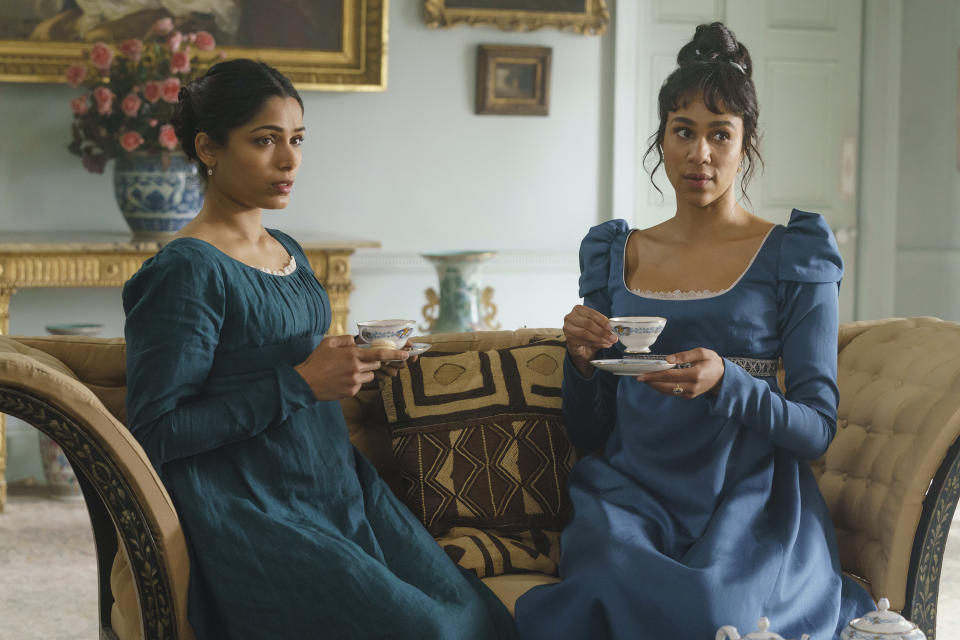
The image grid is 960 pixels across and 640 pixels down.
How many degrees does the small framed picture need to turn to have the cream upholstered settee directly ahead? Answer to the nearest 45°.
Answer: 0° — it already faces it

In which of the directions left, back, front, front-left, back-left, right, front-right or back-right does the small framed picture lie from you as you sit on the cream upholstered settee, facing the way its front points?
back

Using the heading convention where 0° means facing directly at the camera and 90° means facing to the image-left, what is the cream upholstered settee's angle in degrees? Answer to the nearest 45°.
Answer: approximately 0°

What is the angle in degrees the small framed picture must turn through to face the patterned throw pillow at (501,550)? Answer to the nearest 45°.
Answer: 0° — it already faces it

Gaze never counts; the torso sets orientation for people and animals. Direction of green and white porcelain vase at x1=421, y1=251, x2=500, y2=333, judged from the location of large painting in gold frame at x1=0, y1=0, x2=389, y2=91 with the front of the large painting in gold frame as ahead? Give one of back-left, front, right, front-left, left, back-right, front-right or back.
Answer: front-left

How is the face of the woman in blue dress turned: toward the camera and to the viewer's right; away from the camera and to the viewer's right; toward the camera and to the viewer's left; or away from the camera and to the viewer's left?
toward the camera and to the viewer's left
